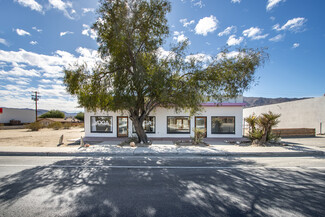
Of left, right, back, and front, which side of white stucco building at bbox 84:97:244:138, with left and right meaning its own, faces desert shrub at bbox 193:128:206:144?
front

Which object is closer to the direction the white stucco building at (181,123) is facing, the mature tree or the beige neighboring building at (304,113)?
the mature tree

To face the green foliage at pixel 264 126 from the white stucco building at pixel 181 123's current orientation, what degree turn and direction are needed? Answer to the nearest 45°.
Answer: approximately 45° to its left

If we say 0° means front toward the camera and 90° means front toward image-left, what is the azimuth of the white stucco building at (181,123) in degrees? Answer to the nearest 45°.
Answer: approximately 0°
